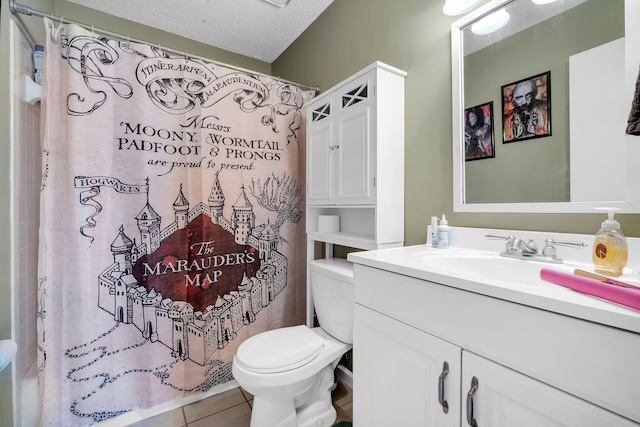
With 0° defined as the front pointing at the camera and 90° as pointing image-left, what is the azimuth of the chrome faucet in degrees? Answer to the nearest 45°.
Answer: approximately 45°

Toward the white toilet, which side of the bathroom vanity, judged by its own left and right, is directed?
right

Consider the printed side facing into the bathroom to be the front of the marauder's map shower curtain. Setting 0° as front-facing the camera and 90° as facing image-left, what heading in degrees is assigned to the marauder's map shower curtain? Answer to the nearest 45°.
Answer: approximately 315°

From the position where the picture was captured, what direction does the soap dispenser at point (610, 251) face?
facing the viewer and to the left of the viewer

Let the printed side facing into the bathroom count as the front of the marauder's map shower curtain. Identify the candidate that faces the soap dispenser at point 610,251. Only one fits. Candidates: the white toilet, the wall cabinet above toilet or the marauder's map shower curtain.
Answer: the marauder's map shower curtain

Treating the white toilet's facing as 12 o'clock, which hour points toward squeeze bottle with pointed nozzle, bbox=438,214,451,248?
The squeeze bottle with pointed nozzle is roughly at 8 o'clock from the white toilet.

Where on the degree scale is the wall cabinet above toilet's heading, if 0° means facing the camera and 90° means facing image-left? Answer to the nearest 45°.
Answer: approximately 45°

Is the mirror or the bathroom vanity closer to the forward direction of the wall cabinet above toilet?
the bathroom vanity

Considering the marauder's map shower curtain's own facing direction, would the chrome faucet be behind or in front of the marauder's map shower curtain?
in front
